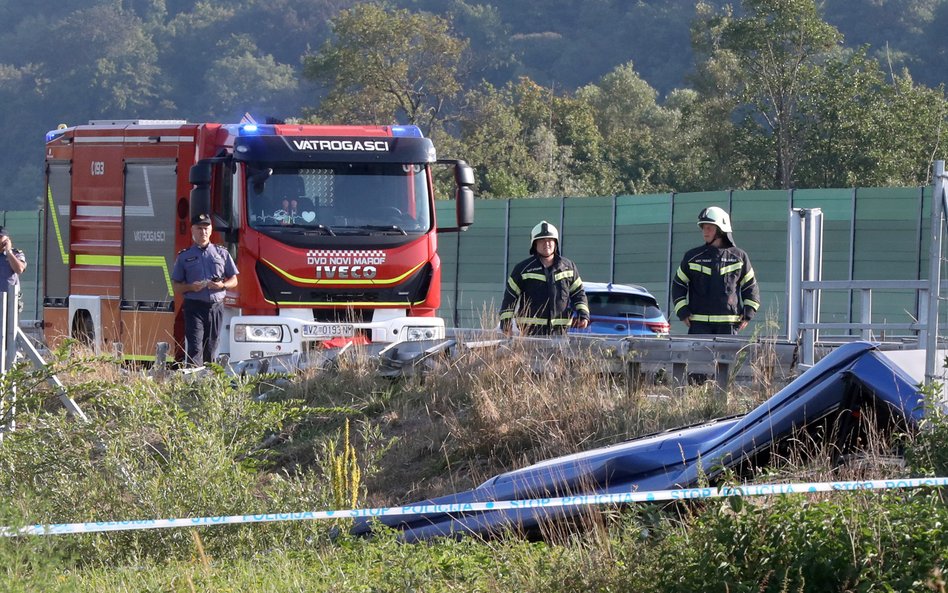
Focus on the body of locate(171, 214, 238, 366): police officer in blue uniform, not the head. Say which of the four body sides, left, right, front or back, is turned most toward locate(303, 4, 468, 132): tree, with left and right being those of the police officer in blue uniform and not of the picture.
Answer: back

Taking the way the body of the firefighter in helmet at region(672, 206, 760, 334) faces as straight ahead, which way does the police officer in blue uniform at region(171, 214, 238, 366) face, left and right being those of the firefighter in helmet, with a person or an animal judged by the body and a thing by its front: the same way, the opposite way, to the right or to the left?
the same way

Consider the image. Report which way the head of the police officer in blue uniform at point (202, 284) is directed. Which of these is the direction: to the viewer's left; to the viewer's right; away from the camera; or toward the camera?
toward the camera

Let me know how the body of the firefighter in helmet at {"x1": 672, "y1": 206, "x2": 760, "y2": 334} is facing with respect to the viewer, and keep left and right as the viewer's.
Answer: facing the viewer

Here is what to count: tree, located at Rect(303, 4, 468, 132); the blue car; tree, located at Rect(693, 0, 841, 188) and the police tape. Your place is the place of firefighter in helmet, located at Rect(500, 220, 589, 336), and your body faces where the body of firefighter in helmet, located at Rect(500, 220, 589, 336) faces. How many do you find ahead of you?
1

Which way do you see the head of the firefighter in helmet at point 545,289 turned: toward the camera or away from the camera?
toward the camera

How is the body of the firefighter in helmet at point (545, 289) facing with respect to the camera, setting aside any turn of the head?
toward the camera

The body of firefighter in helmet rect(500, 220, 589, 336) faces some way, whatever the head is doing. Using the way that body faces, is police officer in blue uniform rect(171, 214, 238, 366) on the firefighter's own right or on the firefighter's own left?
on the firefighter's own right

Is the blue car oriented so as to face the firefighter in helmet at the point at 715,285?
no

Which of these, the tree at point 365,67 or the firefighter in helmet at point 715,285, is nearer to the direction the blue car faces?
the tree

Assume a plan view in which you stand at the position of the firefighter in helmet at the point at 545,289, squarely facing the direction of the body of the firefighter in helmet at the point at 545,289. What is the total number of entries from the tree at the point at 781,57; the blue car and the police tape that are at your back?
2

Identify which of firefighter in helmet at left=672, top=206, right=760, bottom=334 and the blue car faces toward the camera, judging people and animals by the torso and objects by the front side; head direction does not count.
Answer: the firefighter in helmet

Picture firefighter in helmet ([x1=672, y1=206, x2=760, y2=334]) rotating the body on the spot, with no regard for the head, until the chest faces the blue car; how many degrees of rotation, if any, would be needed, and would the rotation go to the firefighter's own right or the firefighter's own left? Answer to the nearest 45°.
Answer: approximately 180°

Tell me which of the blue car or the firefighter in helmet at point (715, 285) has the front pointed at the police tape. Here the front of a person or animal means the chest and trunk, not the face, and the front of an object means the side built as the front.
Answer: the firefighter in helmet

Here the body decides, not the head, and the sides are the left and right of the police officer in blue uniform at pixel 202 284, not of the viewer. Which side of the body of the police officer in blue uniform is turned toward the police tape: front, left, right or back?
front

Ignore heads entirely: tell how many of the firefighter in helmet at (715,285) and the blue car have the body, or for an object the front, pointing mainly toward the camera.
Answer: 1

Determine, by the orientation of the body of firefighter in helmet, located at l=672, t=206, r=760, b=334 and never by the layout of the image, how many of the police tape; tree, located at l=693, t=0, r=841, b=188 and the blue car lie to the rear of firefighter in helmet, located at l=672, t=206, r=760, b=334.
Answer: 2

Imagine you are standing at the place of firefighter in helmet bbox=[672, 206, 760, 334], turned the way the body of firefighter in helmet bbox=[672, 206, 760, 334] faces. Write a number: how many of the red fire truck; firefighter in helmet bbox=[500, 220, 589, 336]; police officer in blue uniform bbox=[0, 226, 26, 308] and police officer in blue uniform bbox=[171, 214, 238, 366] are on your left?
0
